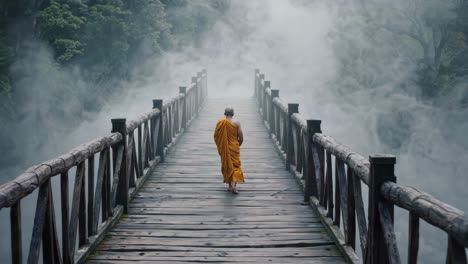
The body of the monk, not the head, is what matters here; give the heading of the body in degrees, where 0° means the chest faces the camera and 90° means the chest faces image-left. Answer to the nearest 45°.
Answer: approximately 180°
